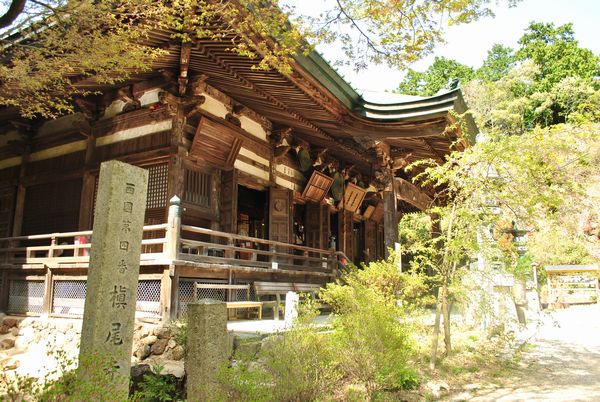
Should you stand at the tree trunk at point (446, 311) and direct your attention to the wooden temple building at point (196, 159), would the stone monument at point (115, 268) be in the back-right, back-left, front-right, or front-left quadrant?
front-left

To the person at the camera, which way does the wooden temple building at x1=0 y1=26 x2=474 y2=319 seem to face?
facing the viewer and to the right of the viewer

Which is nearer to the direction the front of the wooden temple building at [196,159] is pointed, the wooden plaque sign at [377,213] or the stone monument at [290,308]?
the stone monument

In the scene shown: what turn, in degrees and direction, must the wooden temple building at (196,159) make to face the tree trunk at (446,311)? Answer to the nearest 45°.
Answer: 0° — it already faces it

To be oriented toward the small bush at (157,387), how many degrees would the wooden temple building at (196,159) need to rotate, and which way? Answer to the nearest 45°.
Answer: approximately 45° to its right

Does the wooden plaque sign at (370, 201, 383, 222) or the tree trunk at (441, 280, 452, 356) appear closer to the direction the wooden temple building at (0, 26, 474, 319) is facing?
the tree trunk

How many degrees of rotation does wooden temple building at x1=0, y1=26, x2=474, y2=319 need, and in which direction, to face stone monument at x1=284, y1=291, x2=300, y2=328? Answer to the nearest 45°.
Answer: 0° — it already faces it
